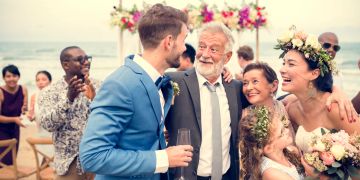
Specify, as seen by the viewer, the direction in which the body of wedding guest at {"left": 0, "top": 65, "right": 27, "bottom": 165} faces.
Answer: toward the camera

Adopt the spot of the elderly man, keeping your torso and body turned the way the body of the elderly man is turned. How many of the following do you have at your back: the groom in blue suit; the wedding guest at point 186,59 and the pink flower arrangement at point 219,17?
2

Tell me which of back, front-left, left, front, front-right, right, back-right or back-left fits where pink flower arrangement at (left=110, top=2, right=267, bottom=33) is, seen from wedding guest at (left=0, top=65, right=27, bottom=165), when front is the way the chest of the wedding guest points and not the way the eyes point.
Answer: left

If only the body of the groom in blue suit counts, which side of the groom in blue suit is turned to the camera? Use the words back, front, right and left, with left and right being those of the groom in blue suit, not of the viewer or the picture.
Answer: right

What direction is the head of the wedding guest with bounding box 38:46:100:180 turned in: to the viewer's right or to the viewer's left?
to the viewer's right

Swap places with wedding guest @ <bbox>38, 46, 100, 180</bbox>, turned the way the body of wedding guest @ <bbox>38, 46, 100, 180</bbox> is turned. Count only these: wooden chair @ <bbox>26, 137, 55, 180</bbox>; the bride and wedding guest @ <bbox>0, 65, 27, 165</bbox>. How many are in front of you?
1

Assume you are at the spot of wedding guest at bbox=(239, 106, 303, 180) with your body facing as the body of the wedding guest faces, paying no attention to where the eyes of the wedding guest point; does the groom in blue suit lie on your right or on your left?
on your right

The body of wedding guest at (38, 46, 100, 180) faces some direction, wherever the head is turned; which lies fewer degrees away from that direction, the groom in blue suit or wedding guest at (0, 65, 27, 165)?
the groom in blue suit

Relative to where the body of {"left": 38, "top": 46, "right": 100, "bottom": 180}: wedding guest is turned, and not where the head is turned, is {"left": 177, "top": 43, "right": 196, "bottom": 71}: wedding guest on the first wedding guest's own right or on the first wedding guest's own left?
on the first wedding guest's own left

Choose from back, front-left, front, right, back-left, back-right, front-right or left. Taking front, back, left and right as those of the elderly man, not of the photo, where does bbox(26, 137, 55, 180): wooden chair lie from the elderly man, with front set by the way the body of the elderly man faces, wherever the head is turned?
back-right

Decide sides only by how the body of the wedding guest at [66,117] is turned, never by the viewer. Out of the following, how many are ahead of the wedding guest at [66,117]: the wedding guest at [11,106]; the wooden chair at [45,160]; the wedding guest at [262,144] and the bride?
2

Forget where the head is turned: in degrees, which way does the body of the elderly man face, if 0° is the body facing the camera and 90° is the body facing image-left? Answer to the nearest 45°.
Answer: approximately 0°

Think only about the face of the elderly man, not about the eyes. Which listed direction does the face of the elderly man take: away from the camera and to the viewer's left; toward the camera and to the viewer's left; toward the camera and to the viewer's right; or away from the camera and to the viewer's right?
toward the camera and to the viewer's left
